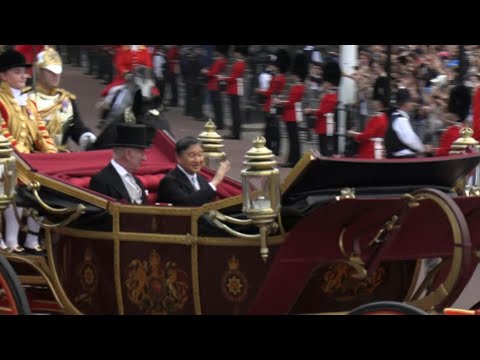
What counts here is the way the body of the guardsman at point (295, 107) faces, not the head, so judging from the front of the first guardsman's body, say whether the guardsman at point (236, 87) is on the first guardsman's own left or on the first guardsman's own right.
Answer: on the first guardsman's own right

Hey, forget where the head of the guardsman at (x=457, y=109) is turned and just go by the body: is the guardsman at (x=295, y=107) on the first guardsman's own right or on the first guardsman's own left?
on the first guardsman's own right

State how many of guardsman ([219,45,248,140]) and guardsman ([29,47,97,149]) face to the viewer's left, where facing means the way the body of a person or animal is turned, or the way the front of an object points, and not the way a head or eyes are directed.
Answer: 1
